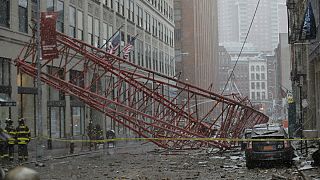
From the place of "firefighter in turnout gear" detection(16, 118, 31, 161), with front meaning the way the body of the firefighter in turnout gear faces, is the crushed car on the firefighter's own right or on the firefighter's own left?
on the firefighter's own right

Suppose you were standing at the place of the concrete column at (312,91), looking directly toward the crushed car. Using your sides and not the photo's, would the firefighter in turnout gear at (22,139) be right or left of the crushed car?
right
